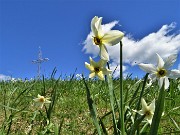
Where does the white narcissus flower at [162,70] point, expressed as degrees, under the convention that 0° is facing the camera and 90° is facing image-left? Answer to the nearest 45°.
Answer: approximately 0°

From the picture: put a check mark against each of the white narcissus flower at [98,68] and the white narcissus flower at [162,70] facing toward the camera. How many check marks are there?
2
